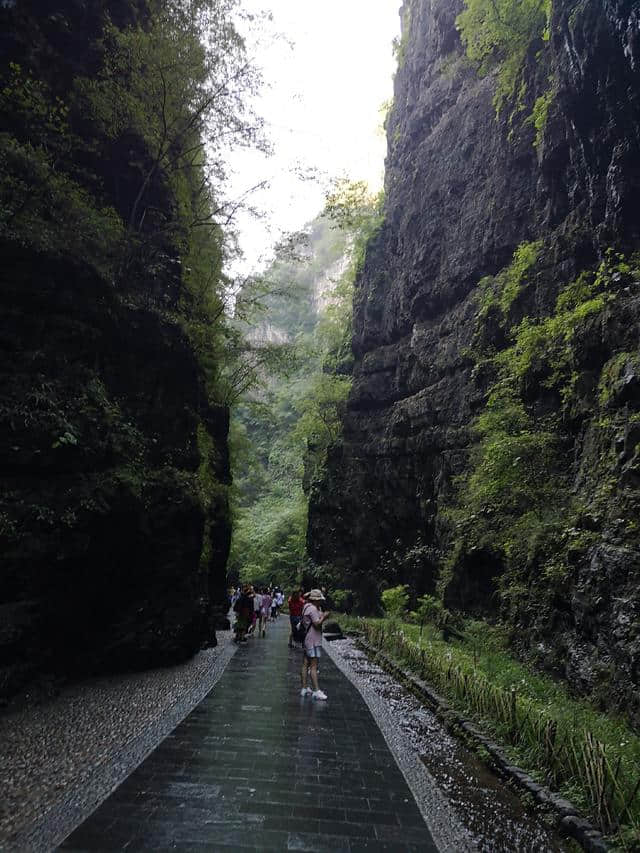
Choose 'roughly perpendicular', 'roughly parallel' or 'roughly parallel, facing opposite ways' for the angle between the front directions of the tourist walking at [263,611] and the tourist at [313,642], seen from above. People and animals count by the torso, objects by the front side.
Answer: roughly perpendicular

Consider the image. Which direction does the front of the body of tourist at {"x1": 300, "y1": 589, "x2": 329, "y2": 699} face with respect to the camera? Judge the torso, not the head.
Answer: to the viewer's right

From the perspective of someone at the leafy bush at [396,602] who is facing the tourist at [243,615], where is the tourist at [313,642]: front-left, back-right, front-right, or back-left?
front-left

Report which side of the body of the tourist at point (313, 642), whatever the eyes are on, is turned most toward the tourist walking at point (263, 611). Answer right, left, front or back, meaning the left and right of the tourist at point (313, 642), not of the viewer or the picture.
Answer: left

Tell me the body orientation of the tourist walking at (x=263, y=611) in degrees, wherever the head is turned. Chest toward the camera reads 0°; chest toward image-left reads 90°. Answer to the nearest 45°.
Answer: approximately 180°
